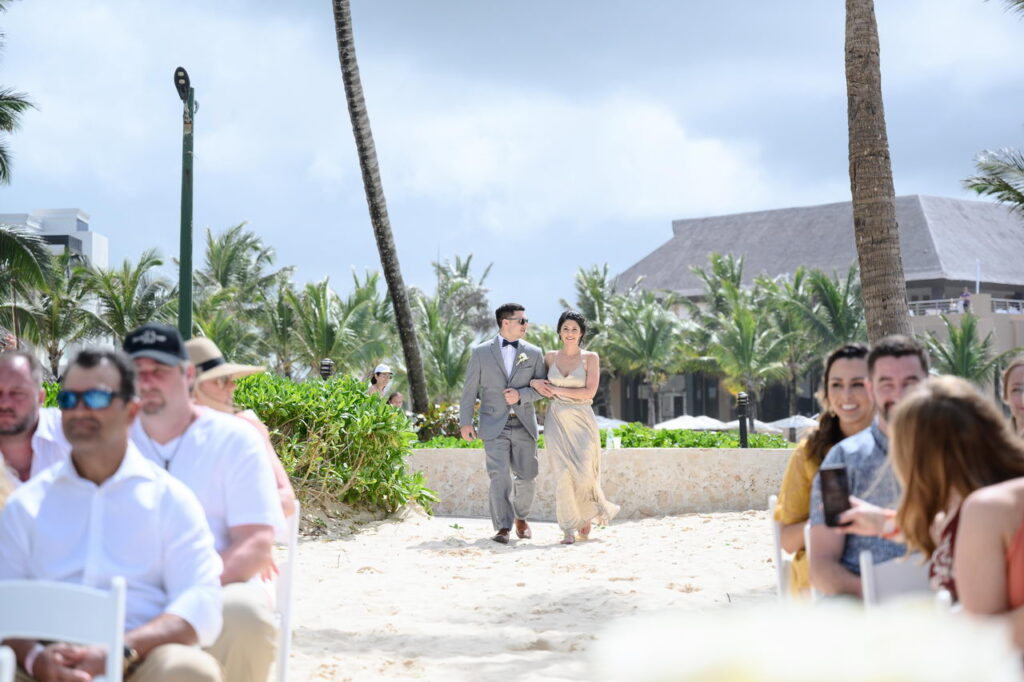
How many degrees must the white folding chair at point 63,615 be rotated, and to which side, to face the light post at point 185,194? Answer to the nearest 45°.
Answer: approximately 180°

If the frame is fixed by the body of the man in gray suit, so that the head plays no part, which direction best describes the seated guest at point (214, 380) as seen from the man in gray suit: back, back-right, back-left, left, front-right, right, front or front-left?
front

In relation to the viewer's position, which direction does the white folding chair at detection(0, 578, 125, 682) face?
facing the viewer

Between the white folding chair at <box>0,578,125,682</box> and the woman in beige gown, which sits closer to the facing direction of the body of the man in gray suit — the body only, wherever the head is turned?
the white folding chair

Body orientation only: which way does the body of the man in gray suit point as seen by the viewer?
toward the camera

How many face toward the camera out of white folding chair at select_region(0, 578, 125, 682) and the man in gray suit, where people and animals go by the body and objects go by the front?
2

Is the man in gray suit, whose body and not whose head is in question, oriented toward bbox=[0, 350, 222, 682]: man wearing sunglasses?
yes

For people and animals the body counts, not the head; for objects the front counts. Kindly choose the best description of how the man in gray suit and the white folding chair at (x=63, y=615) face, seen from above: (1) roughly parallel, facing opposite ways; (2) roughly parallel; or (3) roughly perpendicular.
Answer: roughly parallel

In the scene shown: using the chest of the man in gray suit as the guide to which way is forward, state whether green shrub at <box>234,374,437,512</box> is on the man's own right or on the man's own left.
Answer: on the man's own right

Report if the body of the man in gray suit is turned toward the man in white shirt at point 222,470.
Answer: yes

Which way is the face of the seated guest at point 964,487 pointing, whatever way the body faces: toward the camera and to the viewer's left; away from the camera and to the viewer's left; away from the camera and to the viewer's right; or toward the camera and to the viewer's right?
away from the camera and to the viewer's left

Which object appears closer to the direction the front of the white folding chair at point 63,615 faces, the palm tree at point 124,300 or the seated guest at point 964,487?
the seated guest

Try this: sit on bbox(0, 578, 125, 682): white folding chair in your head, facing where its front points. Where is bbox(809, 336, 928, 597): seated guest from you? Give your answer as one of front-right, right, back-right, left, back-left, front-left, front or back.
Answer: left

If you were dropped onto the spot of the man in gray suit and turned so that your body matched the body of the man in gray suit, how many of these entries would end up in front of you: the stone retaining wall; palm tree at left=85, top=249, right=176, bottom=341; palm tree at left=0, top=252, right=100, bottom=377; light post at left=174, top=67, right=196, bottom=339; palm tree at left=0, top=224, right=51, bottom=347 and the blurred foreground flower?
1
